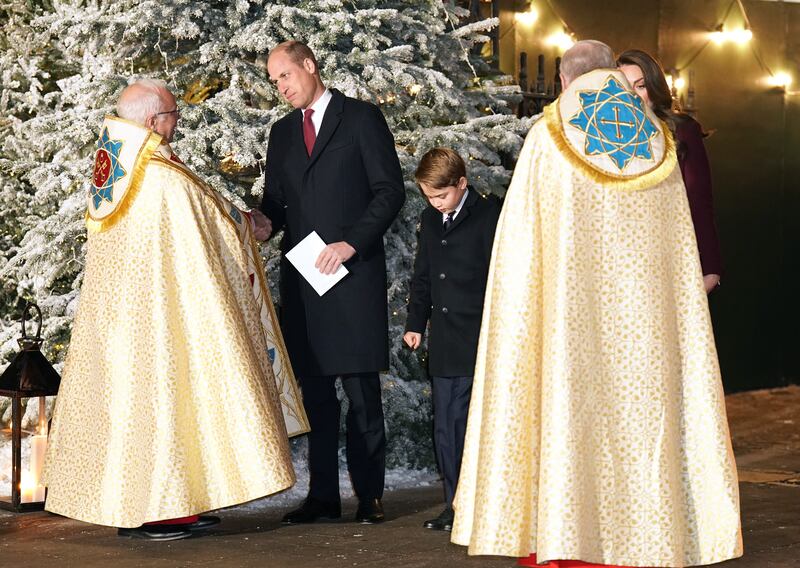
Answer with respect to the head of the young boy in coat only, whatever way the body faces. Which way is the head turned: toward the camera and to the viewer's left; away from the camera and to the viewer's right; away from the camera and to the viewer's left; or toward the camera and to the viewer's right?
toward the camera and to the viewer's left

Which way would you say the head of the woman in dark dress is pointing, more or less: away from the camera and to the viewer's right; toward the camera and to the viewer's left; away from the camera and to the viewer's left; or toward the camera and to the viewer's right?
toward the camera and to the viewer's left

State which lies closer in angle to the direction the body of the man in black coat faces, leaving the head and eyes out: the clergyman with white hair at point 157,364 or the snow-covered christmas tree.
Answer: the clergyman with white hair

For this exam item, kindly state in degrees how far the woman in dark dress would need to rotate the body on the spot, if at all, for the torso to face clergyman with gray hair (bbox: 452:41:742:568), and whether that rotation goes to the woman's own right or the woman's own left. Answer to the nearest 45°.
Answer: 0° — they already face them

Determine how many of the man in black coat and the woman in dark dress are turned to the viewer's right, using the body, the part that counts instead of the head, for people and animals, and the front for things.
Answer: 0

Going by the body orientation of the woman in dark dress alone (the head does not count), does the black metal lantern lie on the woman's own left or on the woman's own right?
on the woman's own right

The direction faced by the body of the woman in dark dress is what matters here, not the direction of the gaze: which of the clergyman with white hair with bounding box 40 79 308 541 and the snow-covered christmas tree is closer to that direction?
the clergyman with white hair

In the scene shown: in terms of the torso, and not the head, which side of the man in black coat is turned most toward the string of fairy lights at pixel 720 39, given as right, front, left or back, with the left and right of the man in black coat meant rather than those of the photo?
back

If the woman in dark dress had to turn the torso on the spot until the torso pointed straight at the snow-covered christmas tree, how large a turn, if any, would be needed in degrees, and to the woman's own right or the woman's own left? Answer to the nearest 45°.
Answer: approximately 90° to the woman's own right

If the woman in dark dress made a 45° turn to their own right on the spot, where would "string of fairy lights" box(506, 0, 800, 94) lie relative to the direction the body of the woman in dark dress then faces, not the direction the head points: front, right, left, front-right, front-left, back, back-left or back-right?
right

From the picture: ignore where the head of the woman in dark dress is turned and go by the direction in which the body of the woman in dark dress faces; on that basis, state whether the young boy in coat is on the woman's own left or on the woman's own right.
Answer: on the woman's own right

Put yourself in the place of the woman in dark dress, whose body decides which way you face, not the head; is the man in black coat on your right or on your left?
on your right
